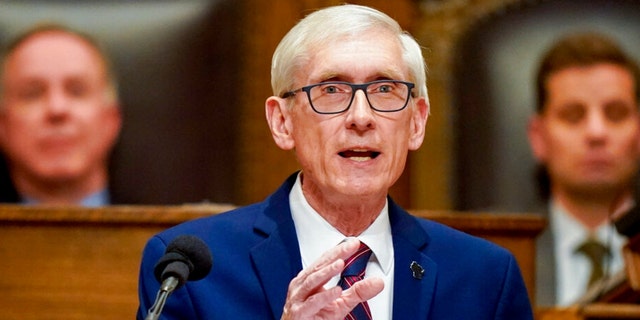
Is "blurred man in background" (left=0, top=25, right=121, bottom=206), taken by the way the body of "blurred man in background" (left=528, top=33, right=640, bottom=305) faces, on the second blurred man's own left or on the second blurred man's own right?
on the second blurred man's own right

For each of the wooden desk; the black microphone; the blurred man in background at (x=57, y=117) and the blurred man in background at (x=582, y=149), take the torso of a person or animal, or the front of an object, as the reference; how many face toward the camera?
3

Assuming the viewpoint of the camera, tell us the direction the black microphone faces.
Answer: facing away from the viewer and to the right of the viewer

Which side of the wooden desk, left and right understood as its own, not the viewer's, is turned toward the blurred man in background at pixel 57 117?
back

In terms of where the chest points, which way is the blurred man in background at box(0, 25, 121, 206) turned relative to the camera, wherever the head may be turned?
toward the camera

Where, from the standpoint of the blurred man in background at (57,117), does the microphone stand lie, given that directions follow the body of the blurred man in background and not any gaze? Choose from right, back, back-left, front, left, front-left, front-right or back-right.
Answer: front

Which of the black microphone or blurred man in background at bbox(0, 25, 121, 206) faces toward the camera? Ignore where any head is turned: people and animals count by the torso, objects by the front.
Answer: the blurred man in background

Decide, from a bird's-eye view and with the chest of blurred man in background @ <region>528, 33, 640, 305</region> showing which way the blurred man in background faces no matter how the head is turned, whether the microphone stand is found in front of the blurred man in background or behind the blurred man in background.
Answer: in front

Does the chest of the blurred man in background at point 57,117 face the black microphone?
yes
